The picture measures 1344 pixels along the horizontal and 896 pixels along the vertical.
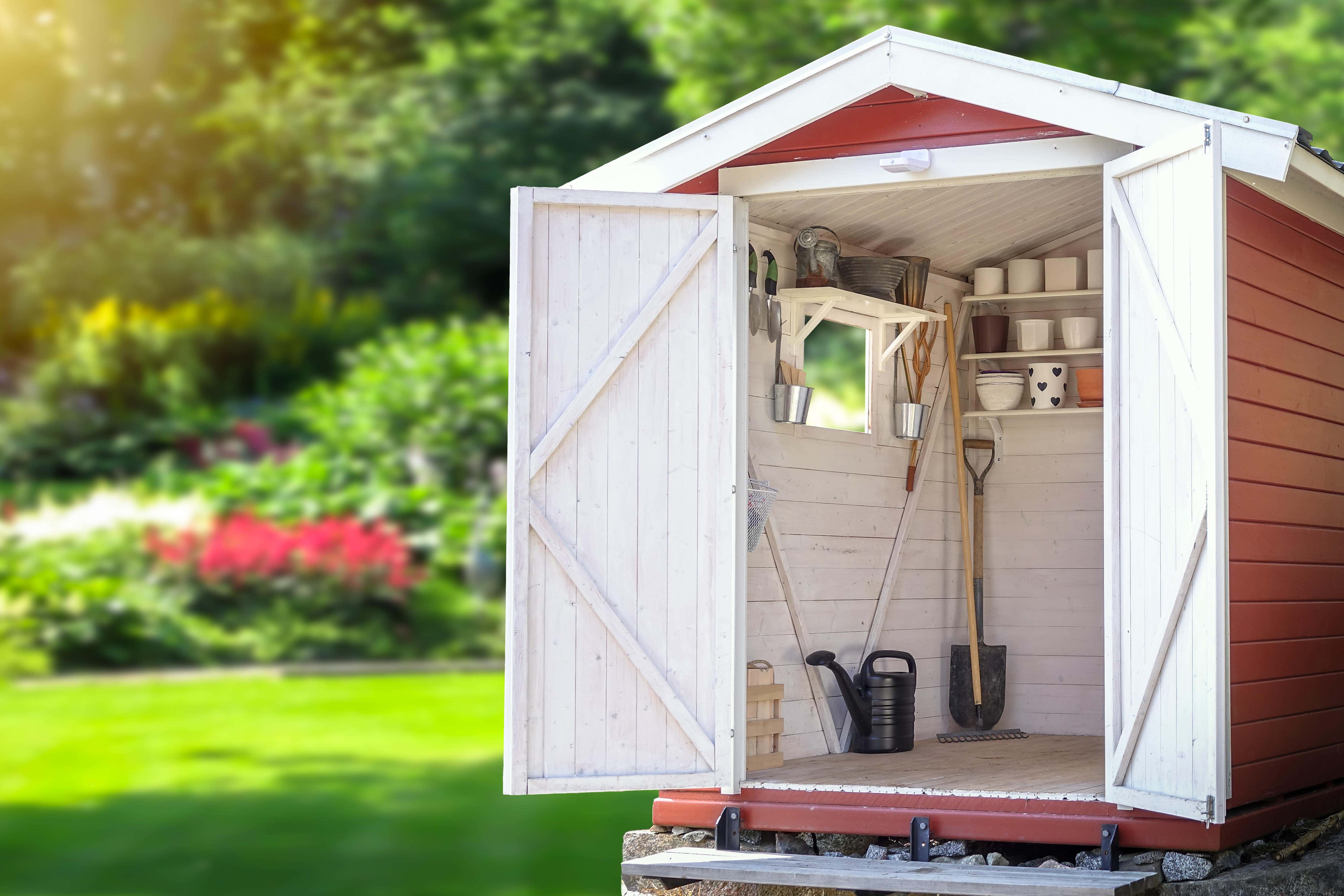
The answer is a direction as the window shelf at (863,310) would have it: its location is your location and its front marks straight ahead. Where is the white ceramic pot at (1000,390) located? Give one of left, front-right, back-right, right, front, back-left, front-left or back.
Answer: left

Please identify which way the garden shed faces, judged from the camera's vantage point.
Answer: facing the viewer and to the left of the viewer

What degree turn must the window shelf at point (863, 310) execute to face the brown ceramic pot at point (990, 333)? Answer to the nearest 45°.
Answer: approximately 90° to its left

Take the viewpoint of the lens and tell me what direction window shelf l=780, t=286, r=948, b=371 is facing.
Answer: facing the viewer and to the right of the viewer
